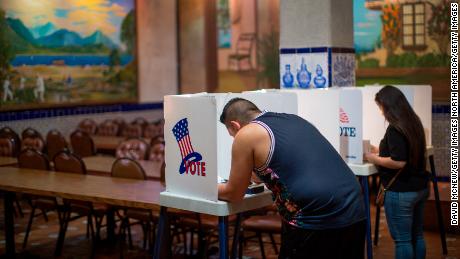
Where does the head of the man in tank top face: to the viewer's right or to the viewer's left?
to the viewer's left

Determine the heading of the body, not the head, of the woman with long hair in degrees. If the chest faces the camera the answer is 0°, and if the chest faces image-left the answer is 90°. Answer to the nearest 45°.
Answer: approximately 90°

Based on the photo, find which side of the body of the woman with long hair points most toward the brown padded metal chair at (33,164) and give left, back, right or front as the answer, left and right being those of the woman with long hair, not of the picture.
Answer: front

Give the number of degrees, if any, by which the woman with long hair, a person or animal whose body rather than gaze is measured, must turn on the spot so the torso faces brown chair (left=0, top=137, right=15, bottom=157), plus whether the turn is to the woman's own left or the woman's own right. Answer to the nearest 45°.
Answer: approximately 45° to the woman's own right

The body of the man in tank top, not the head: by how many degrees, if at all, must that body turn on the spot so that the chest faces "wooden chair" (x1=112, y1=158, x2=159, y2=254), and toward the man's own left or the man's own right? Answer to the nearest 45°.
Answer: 0° — they already face it

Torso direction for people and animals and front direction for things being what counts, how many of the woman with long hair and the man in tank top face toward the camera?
0

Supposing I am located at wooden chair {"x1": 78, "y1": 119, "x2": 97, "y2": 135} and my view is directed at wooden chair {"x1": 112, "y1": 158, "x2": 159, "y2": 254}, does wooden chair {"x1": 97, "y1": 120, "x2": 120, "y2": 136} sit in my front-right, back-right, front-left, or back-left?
front-left

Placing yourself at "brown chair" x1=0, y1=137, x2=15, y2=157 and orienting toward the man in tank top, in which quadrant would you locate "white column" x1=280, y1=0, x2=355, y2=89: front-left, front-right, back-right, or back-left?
front-left

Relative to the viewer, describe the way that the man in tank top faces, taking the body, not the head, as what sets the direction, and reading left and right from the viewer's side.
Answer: facing away from the viewer and to the left of the viewer

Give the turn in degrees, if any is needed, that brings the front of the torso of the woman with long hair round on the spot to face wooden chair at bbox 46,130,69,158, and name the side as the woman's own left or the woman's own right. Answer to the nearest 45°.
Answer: approximately 45° to the woman's own right

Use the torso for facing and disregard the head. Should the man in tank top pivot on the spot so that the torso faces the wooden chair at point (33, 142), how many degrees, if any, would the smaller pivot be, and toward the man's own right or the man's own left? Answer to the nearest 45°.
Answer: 0° — they already face it

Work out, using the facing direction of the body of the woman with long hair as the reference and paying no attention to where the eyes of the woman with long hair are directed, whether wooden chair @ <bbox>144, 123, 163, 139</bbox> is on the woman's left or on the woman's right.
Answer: on the woman's right

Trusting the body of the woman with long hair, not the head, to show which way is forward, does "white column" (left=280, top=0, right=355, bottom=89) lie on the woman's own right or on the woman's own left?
on the woman's own right

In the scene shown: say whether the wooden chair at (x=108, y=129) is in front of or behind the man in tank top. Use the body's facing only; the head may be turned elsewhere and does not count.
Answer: in front
